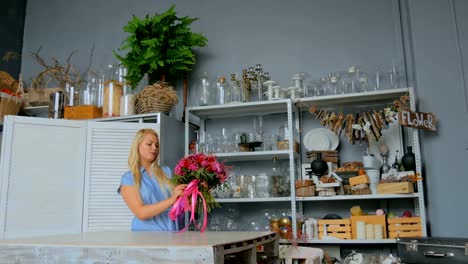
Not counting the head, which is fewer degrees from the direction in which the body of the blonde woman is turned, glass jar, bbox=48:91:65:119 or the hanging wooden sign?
the hanging wooden sign

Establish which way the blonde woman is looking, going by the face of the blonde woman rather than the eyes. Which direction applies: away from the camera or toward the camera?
toward the camera

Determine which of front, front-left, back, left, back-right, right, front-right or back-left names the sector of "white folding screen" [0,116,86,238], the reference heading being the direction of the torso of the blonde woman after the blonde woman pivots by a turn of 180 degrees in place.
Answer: front

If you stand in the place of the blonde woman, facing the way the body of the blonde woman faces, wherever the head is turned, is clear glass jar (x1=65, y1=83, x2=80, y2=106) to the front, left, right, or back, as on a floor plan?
back

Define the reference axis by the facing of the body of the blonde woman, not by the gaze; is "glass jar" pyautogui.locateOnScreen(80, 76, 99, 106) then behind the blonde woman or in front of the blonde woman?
behind

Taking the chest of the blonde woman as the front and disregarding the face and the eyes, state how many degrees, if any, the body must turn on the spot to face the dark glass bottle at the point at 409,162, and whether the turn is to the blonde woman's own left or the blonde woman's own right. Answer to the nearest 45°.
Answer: approximately 45° to the blonde woman's own left

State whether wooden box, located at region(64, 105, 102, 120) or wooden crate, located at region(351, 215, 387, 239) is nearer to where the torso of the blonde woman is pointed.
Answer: the wooden crate

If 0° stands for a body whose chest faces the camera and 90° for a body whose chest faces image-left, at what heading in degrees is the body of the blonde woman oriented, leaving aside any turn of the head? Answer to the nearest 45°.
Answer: approximately 315°

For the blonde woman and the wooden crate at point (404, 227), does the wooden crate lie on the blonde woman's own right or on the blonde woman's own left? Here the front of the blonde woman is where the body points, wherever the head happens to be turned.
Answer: on the blonde woman's own left

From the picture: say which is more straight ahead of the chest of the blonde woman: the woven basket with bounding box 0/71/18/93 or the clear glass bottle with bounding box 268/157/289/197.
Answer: the clear glass bottle
